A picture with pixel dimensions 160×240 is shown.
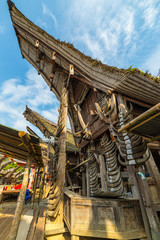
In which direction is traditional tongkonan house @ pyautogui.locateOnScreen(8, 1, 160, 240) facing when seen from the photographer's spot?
facing the viewer and to the left of the viewer

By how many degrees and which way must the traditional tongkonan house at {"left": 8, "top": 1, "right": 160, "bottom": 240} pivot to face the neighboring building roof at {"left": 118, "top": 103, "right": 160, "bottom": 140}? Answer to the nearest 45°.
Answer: approximately 45° to its left
